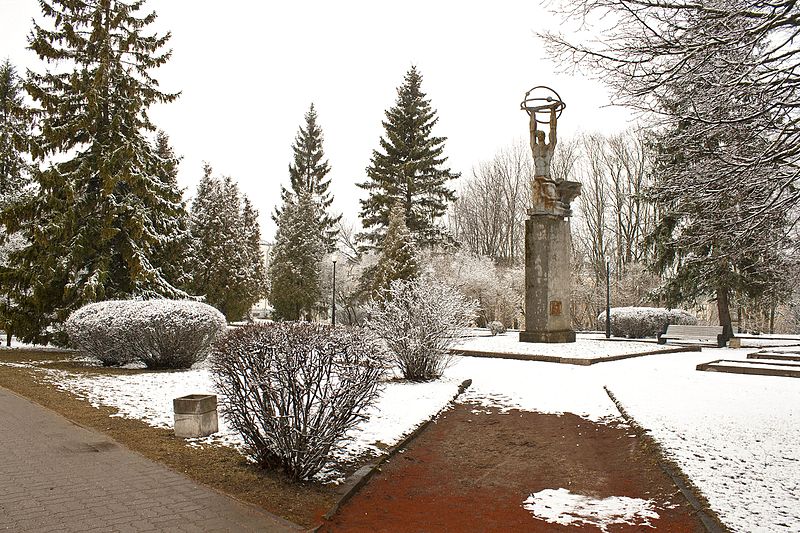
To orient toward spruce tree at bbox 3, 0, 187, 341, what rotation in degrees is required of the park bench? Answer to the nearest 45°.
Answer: approximately 45° to its right

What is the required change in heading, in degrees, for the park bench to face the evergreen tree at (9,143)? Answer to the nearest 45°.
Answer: approximately 45° to its right

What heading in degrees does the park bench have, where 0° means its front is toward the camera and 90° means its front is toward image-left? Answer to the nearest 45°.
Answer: approximately 0°

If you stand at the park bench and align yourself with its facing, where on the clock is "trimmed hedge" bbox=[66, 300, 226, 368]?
The trimmed hedge is roughly at 1 o'clock from the park bench.

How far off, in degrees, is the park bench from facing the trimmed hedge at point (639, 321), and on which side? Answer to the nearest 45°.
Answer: approximately 135° to its right

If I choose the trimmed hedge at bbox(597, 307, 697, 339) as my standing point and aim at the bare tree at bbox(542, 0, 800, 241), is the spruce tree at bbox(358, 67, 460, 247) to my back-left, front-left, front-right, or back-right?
back-right

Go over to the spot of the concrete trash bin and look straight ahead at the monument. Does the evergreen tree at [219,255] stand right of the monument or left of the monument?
left

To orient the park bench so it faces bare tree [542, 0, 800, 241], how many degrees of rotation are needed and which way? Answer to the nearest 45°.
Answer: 0° — it already faces it

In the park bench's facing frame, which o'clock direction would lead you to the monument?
The monument is roughly at 3 o'clock from the park bench.
